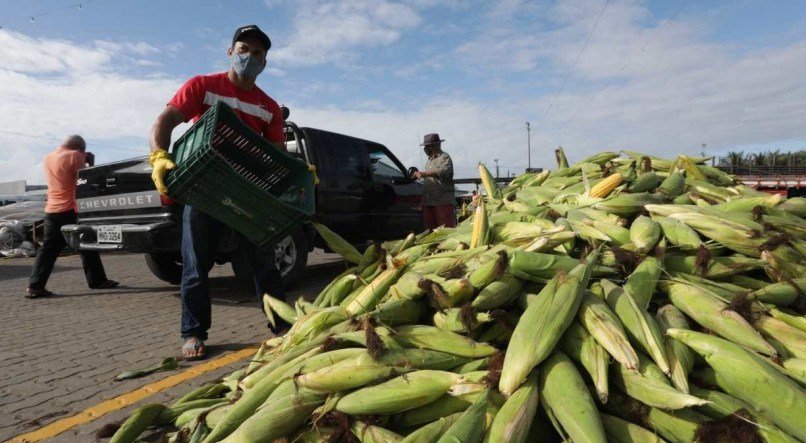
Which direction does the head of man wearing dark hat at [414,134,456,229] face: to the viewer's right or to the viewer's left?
to the viewer's left

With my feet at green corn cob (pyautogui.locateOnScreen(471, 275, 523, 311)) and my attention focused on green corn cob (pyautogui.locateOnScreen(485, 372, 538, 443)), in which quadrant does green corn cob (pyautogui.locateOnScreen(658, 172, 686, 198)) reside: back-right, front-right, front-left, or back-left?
back-left

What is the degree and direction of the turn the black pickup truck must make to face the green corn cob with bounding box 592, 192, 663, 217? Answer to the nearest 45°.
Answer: approximately 135° to its right

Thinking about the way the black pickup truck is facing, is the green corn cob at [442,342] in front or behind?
behind

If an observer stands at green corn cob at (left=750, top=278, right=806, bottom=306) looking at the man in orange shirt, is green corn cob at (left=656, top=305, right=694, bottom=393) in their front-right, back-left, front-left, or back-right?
front-left

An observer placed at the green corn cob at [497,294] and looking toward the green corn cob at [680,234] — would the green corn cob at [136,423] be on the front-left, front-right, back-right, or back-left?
back-left
